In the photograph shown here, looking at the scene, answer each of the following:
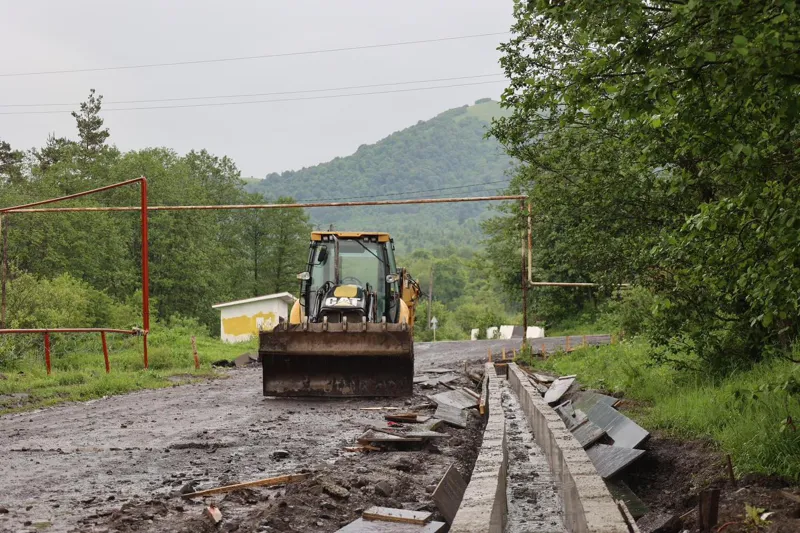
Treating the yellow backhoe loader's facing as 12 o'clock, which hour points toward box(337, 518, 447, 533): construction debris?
The construction debris is roughly at 12 o'clock from the yellow backhoe loader.

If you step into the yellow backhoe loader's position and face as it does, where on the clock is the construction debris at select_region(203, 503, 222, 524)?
The construction debris is roughly at 12 o'clock from the yellow backhoe loader.

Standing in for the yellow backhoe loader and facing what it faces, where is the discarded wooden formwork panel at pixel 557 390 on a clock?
The discarded wooden formwork panel is roughly at 9 o'clock from the yellow backhoe loader.

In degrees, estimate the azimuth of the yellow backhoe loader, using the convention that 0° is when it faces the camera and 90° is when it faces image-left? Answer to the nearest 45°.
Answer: approximately 0°

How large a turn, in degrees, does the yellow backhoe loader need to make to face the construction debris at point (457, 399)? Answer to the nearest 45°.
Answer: approximately 90° to its left

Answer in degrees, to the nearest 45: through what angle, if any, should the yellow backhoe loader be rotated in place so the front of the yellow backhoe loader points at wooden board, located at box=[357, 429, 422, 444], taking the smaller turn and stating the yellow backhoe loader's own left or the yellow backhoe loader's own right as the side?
0° — it already faces it
